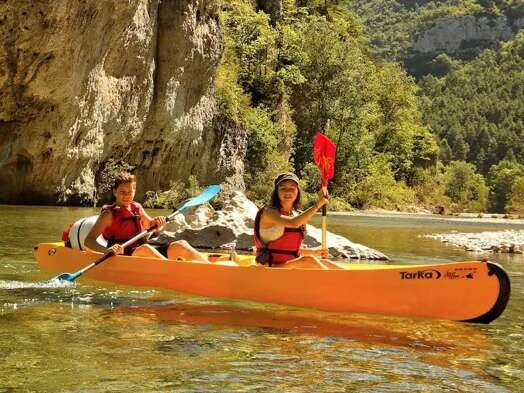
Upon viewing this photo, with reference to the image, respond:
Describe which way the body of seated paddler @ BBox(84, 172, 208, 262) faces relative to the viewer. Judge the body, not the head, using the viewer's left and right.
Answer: facing the viewer and to the right of the viewer

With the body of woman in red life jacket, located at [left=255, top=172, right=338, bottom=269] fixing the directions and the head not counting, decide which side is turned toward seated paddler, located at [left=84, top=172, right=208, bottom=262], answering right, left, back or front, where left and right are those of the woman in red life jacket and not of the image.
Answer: back

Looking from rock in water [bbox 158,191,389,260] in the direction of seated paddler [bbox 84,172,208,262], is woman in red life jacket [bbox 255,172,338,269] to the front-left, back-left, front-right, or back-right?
front-left

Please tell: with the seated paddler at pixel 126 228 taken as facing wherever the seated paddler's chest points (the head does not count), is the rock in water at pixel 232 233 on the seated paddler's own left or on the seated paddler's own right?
on the seated paddler's own left

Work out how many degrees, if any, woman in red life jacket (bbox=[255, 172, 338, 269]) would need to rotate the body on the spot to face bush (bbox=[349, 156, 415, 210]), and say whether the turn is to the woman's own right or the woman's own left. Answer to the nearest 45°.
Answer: approximately 135° to the woman's own left

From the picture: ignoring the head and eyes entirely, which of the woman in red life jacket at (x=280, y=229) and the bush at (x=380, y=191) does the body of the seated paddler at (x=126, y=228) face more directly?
the woman in red life jacket

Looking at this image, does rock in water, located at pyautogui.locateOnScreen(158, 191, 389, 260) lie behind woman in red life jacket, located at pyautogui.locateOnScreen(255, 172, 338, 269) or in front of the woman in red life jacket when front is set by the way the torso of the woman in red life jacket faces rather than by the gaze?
behind

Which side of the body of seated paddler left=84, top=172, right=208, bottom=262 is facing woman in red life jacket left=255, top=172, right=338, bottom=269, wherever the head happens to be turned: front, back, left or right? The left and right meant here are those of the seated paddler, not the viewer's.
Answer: front

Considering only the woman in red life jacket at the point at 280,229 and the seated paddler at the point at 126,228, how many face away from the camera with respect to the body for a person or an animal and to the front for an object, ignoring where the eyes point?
0

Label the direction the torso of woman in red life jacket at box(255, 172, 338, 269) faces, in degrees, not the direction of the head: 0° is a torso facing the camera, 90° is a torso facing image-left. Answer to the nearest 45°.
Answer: approximately 315°
